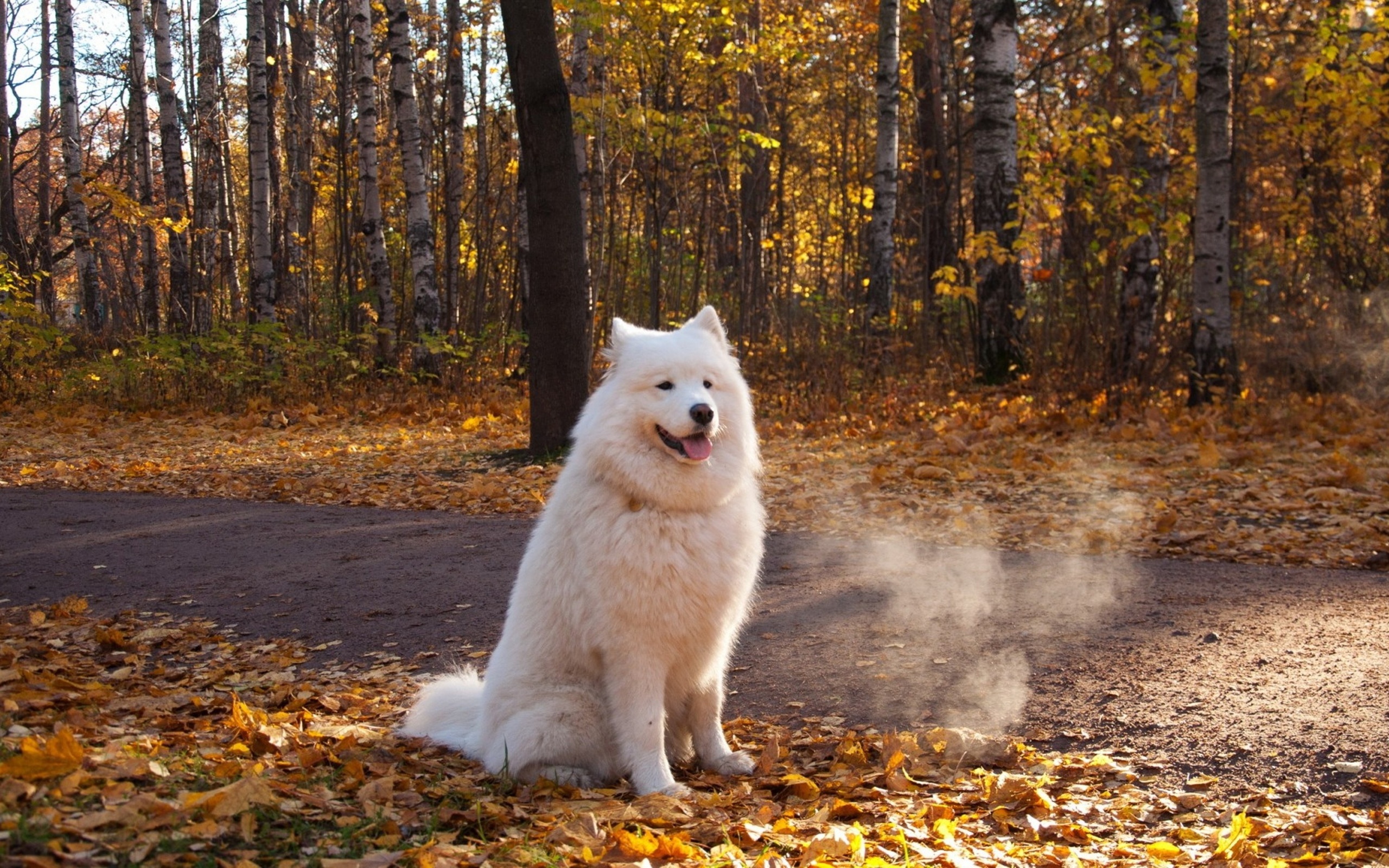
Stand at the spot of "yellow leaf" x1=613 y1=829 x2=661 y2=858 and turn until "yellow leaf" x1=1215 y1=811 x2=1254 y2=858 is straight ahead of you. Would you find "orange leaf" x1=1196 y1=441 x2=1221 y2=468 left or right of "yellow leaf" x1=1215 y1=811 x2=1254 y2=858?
left

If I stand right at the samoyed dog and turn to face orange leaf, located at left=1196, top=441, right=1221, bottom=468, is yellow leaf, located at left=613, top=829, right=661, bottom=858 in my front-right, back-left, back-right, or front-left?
back-right

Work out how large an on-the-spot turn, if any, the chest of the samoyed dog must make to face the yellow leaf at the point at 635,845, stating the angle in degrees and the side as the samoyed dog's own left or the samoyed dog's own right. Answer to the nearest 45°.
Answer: approximately 45° to the samoyed dog's own right

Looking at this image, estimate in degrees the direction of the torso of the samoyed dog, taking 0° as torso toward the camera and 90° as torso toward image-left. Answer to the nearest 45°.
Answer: approximately 315°

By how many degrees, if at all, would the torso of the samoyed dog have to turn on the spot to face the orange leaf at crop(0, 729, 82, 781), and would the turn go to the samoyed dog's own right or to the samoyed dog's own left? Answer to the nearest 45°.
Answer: approximately 90° to the samoyed dog's own right
